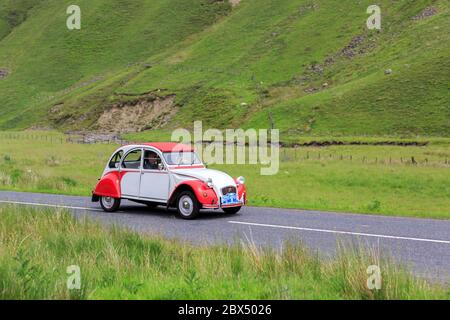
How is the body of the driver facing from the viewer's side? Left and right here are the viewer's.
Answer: facing the viewer and to the right of the viewer

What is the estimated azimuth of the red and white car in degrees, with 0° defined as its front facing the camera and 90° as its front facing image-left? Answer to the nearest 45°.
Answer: approximately 315°
